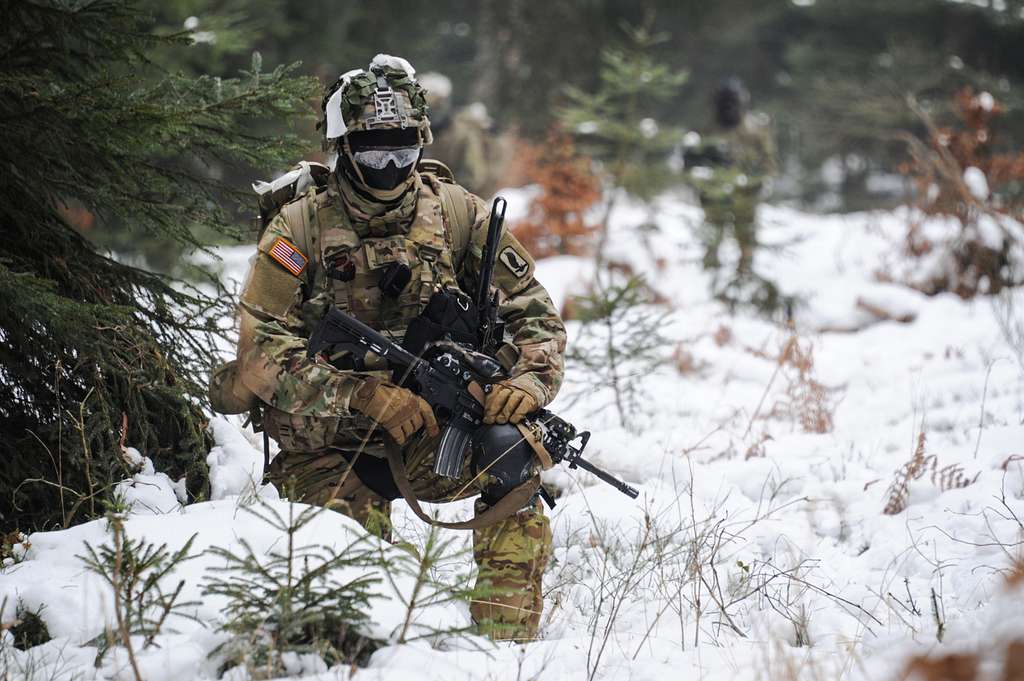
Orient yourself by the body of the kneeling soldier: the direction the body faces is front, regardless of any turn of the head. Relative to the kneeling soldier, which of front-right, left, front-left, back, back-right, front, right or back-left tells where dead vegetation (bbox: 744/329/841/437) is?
back-left

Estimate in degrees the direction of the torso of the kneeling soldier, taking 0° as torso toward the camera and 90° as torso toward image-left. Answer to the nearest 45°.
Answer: approximately 0°

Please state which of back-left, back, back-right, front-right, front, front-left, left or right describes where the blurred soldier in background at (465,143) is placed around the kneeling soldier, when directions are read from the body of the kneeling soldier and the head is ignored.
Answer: back

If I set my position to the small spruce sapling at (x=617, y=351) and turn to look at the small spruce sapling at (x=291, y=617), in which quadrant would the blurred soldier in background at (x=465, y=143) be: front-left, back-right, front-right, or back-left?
back-right

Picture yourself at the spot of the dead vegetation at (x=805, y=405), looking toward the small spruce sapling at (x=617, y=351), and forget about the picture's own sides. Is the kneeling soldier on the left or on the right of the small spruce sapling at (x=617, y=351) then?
left

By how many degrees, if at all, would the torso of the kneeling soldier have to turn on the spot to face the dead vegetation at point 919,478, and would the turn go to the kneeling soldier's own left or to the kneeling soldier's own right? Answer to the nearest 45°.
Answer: approximately 90° to the kneeling soldier's own left

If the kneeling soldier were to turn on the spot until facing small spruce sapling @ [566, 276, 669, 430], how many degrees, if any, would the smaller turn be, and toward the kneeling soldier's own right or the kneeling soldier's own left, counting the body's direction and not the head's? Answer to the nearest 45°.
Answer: approximately 135° to the kneeling soldier's own left

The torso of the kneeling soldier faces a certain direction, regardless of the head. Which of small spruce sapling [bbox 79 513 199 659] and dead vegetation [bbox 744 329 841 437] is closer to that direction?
the small spruce sapling
